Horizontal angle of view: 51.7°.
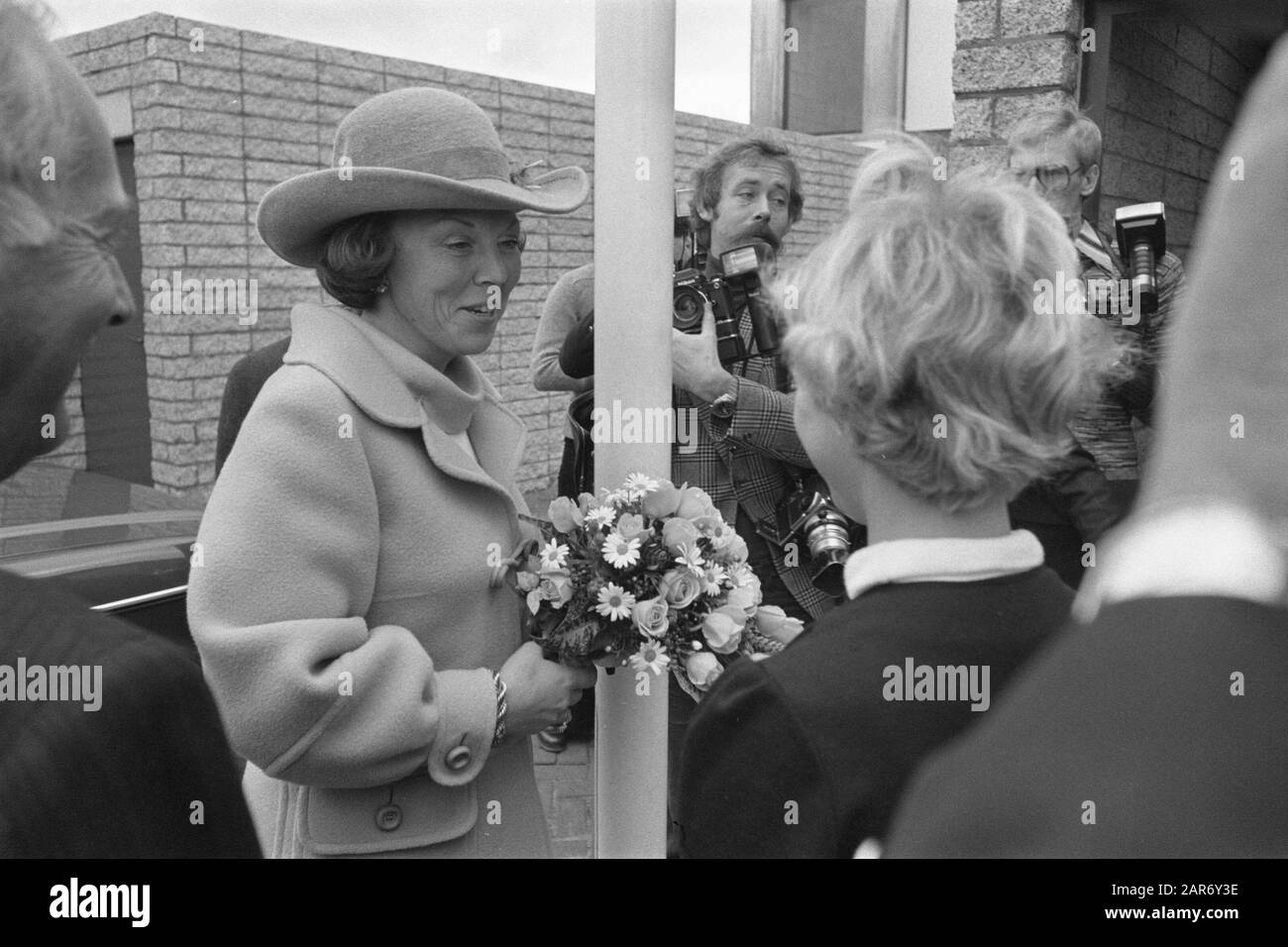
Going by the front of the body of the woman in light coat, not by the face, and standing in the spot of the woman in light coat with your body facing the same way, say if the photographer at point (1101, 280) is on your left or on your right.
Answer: on your left

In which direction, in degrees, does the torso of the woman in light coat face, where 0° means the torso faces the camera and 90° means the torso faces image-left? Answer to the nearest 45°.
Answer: approximately 315°

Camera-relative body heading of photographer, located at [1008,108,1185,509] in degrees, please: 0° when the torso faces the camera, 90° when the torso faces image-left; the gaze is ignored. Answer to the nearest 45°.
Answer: approximately 45°

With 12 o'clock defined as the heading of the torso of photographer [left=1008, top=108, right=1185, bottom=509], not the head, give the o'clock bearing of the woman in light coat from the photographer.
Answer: The woman in light coat is roughly at 12 o'clock from the photographer.

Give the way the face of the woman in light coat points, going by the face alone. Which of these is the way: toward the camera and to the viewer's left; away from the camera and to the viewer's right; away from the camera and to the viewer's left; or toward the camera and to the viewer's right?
toward the camera and to the viewer's right
